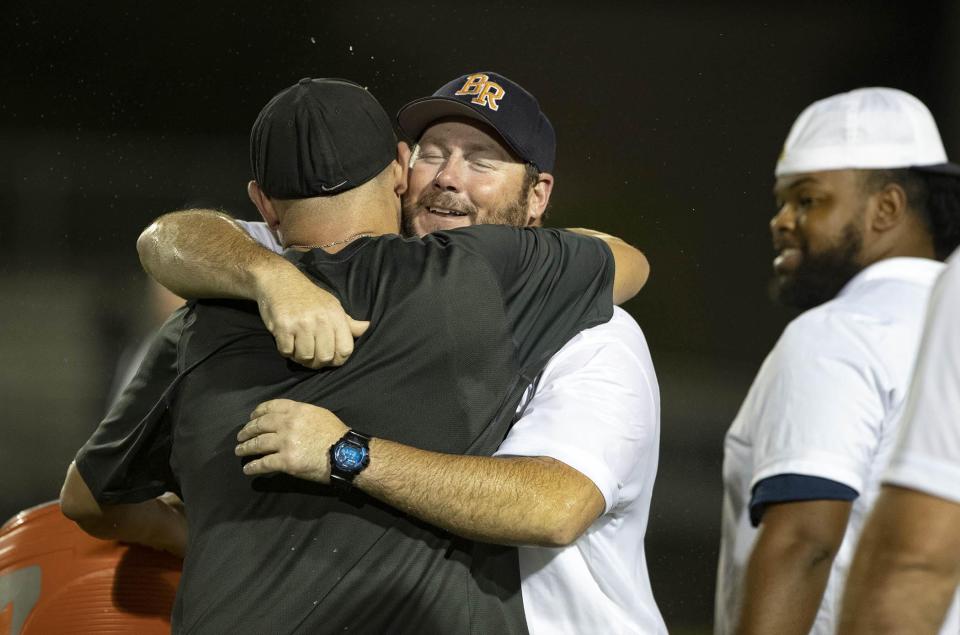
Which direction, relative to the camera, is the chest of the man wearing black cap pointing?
away from the camera

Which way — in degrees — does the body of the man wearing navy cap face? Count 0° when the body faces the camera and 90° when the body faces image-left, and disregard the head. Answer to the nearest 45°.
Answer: approximately 45°

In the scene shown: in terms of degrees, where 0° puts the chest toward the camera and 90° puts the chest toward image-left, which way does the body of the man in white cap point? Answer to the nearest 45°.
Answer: approximately 90°

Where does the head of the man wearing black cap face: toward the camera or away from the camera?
away from the camera

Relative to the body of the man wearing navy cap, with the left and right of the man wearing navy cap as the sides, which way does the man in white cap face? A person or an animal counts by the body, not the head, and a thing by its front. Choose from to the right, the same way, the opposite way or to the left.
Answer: to the right

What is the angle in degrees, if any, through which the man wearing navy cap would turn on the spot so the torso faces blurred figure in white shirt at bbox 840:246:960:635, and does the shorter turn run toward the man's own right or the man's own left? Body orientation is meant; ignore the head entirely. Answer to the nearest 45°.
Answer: approximately 90° to the man's own left

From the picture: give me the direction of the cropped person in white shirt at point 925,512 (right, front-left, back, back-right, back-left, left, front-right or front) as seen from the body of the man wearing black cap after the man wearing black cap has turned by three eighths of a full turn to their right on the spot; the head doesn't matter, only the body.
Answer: front

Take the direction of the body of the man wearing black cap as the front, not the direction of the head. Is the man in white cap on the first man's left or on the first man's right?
on the first man's right

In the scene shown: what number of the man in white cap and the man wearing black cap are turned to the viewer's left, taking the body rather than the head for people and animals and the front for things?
1
